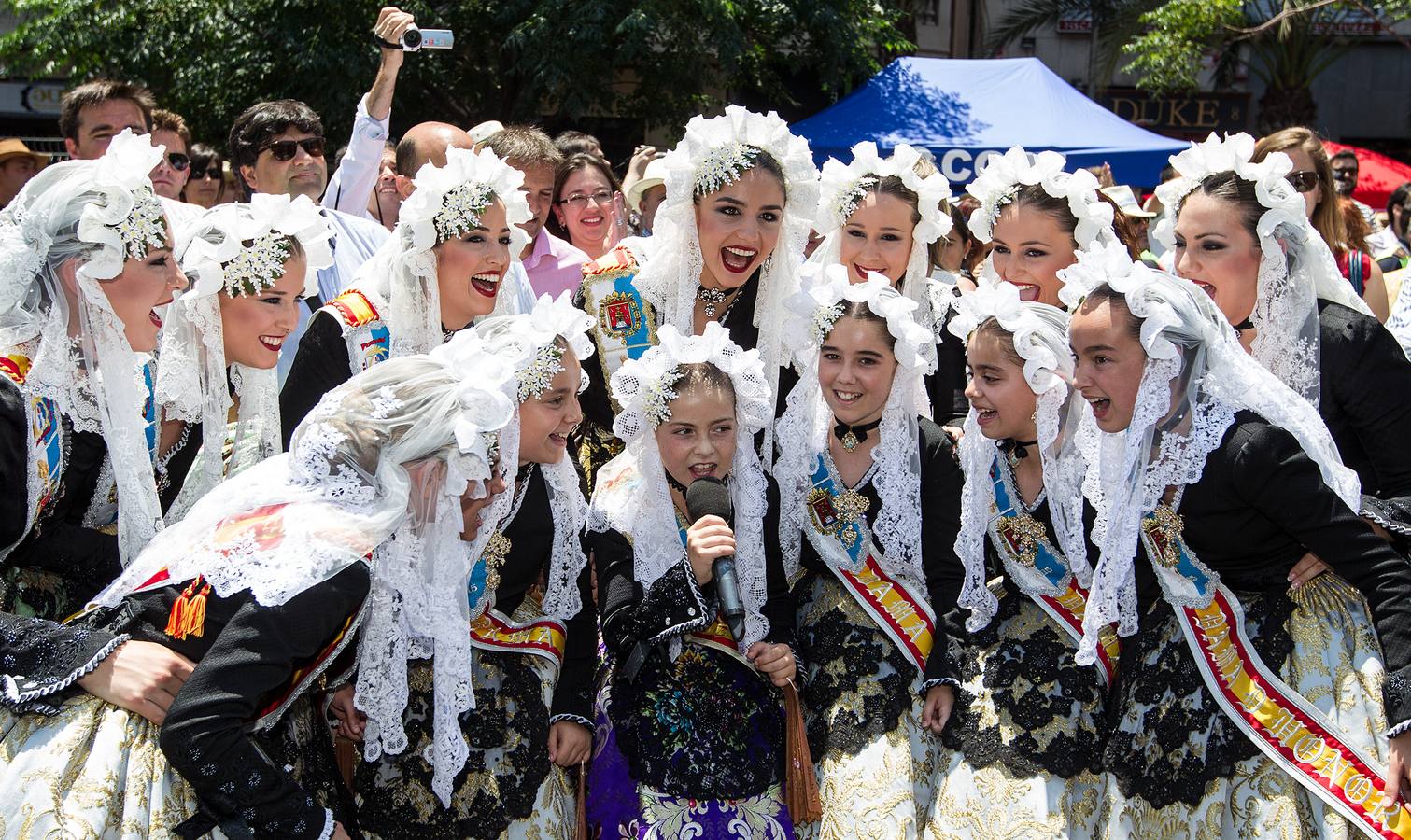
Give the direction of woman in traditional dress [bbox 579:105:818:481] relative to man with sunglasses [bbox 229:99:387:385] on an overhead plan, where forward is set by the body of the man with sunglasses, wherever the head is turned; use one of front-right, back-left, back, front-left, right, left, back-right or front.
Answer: front

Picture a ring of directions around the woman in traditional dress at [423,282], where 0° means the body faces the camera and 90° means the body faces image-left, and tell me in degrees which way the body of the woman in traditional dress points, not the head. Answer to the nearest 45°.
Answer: approximately 315°

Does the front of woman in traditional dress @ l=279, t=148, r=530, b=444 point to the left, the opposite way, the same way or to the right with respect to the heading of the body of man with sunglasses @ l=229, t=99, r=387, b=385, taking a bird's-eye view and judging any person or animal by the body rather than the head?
the same way

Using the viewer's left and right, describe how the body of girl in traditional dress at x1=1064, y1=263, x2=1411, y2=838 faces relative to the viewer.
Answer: facing the viewer and to the left of the viewer

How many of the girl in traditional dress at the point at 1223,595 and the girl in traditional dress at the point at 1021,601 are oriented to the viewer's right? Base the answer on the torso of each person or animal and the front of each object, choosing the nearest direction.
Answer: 0

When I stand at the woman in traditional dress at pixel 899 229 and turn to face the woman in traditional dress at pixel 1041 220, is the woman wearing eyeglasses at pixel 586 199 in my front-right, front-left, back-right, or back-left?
back-left

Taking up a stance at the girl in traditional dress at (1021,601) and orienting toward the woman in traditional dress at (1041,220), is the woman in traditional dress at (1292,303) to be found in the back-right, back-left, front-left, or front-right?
front-right

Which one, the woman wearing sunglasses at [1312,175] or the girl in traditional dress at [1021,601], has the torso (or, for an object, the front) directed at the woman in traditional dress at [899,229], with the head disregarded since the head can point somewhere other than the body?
the woman wearing sunglasses

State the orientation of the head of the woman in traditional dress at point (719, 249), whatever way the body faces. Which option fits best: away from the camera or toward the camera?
toward the camera

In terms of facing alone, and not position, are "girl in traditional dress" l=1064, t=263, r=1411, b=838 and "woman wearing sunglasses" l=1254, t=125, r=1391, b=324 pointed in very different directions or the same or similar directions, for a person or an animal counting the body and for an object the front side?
same or similar directions

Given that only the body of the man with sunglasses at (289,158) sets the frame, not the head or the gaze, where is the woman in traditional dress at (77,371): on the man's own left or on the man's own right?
on the man's own right

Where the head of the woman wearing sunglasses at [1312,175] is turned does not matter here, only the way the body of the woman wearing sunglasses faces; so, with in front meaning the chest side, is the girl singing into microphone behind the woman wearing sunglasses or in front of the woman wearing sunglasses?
in front

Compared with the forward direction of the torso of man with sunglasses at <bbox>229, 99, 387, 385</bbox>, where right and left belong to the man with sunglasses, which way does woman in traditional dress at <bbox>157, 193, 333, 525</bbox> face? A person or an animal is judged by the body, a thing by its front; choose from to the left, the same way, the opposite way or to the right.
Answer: the same way

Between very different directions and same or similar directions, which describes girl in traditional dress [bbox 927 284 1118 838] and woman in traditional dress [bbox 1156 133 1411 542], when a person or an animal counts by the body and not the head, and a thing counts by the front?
same or similar directions

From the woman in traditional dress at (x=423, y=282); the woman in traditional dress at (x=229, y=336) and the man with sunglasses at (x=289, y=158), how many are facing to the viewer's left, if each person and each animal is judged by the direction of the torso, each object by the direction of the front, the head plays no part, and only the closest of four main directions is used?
0

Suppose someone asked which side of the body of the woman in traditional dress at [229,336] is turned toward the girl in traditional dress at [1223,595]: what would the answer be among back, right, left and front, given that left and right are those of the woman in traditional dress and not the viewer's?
front

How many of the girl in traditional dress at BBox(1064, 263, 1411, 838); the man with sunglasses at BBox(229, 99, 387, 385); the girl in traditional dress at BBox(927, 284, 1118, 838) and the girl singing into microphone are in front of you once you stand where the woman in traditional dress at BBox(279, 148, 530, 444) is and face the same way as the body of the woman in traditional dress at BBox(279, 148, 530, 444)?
3

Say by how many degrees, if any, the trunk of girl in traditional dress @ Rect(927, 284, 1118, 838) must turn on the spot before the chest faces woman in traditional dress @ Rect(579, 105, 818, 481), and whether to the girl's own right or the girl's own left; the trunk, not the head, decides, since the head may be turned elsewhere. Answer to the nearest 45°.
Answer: approximately 90° to the girl's own right
